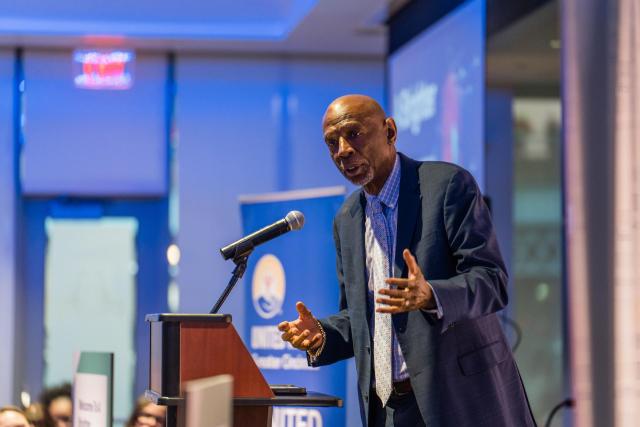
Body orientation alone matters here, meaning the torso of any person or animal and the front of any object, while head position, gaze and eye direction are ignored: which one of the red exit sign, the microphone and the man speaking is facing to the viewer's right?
the microphone

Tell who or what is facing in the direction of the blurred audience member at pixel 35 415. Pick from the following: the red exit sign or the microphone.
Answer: the red exit sign

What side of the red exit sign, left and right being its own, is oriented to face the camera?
front

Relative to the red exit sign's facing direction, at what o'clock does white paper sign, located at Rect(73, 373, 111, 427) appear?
The white paper sign is roughly at 12 o'clock from the red exit sign.

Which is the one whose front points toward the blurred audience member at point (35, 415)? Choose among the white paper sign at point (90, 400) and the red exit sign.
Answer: the red exit sign

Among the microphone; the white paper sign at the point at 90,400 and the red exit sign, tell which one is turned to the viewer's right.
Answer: the microphone

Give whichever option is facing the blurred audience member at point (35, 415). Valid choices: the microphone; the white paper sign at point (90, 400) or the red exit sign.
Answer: the red exit sign

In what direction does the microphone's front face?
to the viewer's right

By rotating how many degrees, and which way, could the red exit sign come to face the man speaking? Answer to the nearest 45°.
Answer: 0° — it already faces them

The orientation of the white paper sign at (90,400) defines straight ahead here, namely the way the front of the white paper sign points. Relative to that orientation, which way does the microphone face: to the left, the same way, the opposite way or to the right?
to the left

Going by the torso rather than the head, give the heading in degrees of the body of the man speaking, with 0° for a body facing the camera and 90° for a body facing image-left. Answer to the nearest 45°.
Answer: approximately 45°

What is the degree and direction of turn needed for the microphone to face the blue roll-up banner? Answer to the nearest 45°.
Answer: approximately 90° to its left

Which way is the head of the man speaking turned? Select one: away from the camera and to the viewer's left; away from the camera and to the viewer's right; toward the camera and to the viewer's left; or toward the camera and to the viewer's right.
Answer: toward the camera and to the viewer's left
